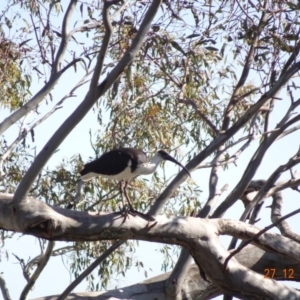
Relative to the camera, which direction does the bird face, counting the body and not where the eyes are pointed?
to the viewer's right
